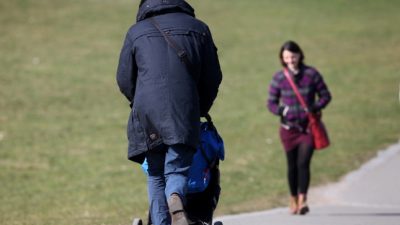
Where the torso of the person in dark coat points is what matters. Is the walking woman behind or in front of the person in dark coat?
in front

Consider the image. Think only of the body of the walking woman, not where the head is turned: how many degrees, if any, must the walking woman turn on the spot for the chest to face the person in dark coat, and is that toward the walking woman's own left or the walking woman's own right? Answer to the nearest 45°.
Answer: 0° — they already face them

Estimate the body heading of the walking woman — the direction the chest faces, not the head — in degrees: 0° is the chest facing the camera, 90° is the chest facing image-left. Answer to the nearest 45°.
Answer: approximately 0°

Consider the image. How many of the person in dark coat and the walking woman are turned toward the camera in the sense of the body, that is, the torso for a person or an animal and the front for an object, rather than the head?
1

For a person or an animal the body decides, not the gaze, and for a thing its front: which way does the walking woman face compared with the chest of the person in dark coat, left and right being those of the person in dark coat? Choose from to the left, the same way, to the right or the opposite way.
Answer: the opposite way

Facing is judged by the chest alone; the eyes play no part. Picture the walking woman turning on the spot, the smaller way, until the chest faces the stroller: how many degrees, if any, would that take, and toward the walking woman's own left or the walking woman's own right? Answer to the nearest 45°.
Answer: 0° — they already face it

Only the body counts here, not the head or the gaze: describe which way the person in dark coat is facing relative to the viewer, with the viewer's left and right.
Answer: facing away from the viewer
